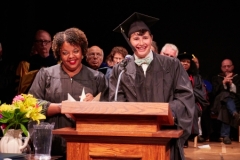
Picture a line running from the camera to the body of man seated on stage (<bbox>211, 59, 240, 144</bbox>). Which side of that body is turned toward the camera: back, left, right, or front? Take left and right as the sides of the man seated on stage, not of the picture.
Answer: front

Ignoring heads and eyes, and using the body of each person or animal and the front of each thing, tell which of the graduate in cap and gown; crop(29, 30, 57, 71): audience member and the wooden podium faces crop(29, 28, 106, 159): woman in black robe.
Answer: the audience member

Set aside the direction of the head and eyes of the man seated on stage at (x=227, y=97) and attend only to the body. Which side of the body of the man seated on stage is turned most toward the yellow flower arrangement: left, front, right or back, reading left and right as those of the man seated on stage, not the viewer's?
front

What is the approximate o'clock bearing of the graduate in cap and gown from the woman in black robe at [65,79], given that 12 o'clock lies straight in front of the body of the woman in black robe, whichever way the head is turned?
The graduate in cap and gown is roughly at 10 o'clock from the woman in black robe.

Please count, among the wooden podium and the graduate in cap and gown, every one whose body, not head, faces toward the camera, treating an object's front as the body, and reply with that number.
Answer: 2

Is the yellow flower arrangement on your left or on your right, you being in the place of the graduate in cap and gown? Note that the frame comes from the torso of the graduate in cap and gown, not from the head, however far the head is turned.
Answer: on your right

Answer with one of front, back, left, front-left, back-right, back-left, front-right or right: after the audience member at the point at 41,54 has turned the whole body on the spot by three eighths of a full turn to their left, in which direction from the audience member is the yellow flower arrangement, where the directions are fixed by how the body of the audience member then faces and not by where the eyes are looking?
back-right

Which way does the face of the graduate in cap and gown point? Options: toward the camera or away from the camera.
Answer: toward the camera

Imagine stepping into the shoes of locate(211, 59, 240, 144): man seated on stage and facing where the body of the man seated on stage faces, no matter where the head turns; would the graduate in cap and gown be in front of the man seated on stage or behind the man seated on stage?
in front

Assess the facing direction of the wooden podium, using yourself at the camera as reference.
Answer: facing the viewer

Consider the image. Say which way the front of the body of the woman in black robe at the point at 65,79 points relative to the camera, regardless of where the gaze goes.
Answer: toward the camera

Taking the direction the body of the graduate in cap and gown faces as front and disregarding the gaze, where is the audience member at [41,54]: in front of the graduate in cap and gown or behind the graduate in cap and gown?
behind

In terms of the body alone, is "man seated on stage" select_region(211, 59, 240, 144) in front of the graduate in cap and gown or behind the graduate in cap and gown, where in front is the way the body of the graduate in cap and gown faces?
behind

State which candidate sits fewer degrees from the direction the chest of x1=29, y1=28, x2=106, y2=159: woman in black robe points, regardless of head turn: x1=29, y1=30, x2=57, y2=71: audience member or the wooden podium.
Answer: the wooden podium
